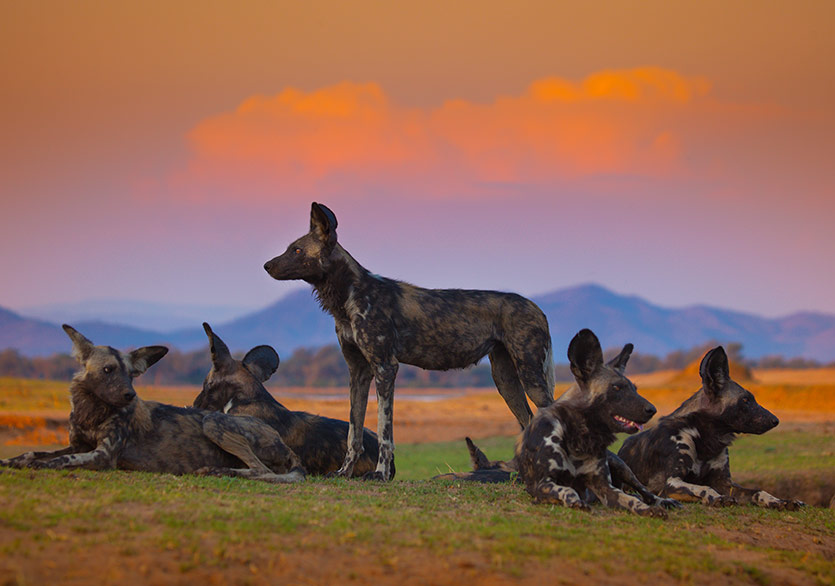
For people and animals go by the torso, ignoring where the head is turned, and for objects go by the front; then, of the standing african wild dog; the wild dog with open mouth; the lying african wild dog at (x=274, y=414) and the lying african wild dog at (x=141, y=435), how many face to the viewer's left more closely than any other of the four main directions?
3

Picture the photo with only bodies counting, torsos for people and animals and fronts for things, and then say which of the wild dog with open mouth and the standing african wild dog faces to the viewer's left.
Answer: the standing african wild dog

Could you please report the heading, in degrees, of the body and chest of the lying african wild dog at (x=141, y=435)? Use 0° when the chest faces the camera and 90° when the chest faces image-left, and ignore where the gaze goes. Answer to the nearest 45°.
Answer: approximately 90°

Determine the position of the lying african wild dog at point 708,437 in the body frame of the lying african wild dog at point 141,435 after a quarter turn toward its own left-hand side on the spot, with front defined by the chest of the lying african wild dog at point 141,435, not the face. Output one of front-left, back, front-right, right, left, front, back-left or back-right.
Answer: left

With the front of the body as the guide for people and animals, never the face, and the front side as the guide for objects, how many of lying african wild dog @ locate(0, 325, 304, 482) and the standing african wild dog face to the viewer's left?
2

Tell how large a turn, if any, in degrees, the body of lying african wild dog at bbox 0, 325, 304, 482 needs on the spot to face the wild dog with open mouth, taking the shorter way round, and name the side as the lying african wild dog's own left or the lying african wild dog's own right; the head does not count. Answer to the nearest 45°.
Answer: approximately 135° to the lying african wild dog's own left

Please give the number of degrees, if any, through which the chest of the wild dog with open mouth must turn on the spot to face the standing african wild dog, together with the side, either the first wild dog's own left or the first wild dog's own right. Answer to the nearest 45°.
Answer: approximately 180°

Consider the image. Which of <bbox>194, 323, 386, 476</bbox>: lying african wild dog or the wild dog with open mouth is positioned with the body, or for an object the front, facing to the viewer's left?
the lying african wild dog

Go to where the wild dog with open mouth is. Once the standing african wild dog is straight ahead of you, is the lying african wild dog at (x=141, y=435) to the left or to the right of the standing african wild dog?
left

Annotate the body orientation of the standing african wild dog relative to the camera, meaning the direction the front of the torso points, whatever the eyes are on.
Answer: to the viewer's left

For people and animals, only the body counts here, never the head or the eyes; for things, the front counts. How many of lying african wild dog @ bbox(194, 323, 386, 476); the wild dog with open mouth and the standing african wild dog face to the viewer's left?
2

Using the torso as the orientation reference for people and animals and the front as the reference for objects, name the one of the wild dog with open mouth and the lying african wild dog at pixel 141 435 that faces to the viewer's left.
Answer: the lying african wild dog

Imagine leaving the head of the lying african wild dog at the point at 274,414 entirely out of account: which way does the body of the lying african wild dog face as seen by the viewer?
to the viewer's left
